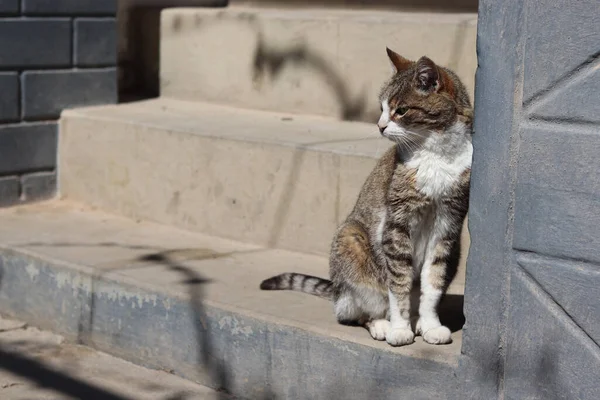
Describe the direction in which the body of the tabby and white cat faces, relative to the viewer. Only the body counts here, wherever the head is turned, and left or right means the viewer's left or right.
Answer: facing the viewer and to the right of the viewer
